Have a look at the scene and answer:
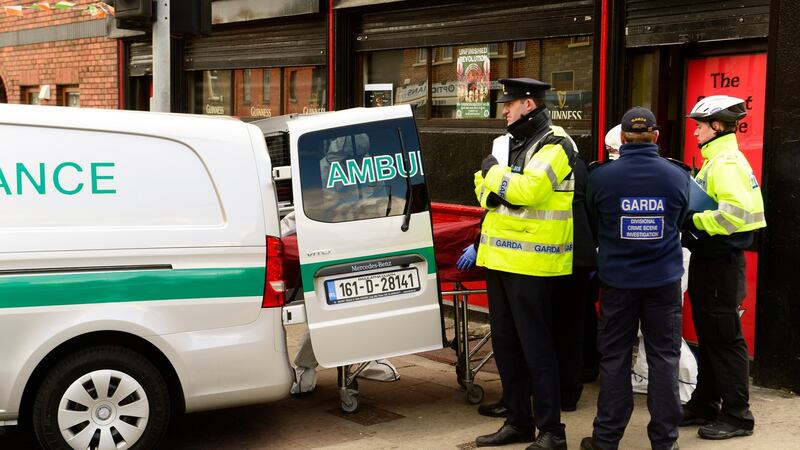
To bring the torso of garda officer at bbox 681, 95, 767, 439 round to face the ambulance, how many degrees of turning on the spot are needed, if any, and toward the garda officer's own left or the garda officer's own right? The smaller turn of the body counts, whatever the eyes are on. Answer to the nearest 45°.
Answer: approximately 45° to the garda officer's own left

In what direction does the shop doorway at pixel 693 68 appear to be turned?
toward the camera

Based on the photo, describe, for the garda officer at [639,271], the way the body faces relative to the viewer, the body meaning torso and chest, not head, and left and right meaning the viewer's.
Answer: facing away from the viewer

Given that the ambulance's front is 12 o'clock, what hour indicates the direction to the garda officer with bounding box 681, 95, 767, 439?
The garda officer is roughly at 6 o'clock from the ambulance.

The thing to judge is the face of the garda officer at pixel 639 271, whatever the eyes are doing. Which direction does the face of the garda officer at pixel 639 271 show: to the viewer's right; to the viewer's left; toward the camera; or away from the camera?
away from the camera

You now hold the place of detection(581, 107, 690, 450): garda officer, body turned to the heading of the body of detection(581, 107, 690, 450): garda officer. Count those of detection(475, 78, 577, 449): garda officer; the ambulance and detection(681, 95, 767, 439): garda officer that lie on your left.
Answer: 2

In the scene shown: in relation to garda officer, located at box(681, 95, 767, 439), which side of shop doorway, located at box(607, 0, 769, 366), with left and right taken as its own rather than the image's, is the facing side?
front

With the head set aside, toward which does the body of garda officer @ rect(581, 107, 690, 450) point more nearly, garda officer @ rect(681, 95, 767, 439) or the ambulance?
the garda officer

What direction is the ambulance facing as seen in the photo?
to the viewer's left

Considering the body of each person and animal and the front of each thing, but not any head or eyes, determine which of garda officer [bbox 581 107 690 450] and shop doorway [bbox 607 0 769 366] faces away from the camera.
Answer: the garda officer

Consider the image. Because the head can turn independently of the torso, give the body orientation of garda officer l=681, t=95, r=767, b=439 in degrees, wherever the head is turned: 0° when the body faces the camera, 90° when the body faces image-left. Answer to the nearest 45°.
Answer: approximately 90°

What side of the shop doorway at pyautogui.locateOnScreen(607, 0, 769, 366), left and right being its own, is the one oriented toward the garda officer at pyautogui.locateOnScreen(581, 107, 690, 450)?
front

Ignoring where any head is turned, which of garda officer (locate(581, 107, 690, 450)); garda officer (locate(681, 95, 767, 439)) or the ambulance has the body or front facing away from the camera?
garda officer (locate(581, 107, 690, 450))

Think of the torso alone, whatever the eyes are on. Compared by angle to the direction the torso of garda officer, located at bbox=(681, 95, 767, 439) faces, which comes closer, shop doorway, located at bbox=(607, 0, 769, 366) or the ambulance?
the ambulance

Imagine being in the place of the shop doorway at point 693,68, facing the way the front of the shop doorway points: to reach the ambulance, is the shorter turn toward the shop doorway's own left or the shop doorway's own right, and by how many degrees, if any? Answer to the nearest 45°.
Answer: approximately 45° to the shop doorway's own right
